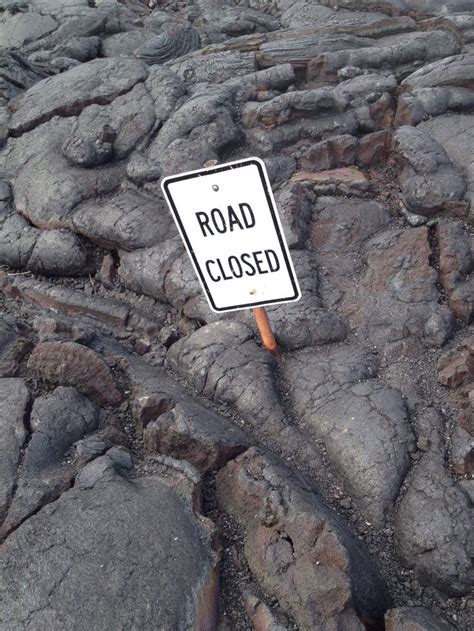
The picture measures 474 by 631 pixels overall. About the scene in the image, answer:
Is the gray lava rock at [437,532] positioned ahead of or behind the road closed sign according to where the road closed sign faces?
ahead

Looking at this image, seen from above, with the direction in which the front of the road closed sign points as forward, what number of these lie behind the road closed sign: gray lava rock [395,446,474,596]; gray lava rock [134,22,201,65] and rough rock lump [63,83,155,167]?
2

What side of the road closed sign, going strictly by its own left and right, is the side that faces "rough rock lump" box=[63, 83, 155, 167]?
back

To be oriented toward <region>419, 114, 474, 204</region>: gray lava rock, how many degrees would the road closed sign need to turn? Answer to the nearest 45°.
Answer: approximately 135° to its left

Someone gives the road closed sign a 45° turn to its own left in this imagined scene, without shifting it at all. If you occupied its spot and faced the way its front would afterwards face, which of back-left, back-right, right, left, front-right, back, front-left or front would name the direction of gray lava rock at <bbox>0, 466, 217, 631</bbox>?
right

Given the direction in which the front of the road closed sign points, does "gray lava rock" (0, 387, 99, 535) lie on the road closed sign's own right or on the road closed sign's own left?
on the road closed sign's own right

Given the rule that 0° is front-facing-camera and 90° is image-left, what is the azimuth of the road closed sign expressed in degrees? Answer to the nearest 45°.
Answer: approximately 0°

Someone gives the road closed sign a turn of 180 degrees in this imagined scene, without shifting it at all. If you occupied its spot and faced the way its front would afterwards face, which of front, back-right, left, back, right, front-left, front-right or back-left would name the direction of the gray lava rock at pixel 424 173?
front-right

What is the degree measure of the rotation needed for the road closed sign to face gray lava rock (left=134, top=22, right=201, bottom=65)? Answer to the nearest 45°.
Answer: approximately 180°

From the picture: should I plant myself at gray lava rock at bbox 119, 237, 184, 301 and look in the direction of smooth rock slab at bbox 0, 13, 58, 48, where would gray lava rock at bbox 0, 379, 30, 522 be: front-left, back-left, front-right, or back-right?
back-left

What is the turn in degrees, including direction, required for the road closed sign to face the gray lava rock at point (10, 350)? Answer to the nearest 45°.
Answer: approximately 90° to its right

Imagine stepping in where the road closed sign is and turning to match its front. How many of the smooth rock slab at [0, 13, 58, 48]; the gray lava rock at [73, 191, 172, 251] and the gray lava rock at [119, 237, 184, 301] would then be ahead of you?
0

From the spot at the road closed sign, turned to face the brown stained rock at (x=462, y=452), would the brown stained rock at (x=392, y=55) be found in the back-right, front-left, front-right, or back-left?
back-left

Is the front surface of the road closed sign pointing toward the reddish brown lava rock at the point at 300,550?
yes

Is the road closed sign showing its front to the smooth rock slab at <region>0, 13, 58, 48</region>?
no

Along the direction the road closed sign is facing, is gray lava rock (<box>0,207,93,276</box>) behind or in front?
behind
